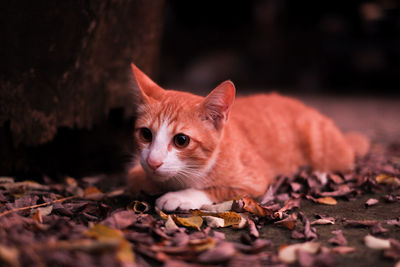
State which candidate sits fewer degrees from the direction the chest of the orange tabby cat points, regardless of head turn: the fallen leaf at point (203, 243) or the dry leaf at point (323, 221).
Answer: the fallen leaf

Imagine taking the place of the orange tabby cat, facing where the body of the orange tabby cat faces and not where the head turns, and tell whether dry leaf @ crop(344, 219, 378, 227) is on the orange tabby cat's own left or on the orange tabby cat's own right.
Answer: on the orange tabby cat's own left

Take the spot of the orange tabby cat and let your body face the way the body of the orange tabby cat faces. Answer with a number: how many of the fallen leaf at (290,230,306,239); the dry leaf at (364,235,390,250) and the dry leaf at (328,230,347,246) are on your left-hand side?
3

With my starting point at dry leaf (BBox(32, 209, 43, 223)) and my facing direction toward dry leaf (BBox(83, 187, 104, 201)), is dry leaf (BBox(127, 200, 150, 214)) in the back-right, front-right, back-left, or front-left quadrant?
front-right

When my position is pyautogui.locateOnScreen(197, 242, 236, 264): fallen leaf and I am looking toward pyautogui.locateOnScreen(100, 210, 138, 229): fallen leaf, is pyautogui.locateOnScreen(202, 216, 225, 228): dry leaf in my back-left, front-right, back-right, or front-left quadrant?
front-right

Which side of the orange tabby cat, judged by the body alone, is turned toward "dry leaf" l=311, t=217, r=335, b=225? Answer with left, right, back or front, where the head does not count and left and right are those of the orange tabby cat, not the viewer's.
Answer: left

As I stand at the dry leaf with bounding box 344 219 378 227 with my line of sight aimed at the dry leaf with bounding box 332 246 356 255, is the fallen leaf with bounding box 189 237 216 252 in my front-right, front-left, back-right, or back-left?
front-right

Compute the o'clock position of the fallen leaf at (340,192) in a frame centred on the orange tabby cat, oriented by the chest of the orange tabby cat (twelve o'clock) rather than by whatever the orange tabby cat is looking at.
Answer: The fallen leaf is roughly at 7 o'clock from the orange tabby cat.

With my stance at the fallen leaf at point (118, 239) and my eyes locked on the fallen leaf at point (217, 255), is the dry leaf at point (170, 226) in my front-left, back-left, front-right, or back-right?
front-left

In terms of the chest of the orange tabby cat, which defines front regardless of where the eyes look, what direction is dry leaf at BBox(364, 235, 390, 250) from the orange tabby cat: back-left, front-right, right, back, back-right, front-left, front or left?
left

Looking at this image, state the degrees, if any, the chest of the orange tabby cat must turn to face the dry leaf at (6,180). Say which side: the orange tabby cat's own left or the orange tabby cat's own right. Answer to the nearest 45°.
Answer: approximately 45° to the orange tabby cat's own right

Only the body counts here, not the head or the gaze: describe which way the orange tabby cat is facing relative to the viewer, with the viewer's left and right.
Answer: facing the viewer and to the left of the viewer

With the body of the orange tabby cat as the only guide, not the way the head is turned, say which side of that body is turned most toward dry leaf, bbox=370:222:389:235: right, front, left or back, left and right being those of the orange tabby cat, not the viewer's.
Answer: left

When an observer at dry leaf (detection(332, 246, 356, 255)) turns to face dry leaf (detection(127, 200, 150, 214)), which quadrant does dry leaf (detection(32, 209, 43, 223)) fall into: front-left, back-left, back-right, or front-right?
front-left

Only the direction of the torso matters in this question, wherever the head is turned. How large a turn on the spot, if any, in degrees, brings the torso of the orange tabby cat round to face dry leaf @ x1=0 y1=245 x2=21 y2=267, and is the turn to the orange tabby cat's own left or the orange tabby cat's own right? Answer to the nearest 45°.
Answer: approximately 45° to the orange tabby cat's own left
